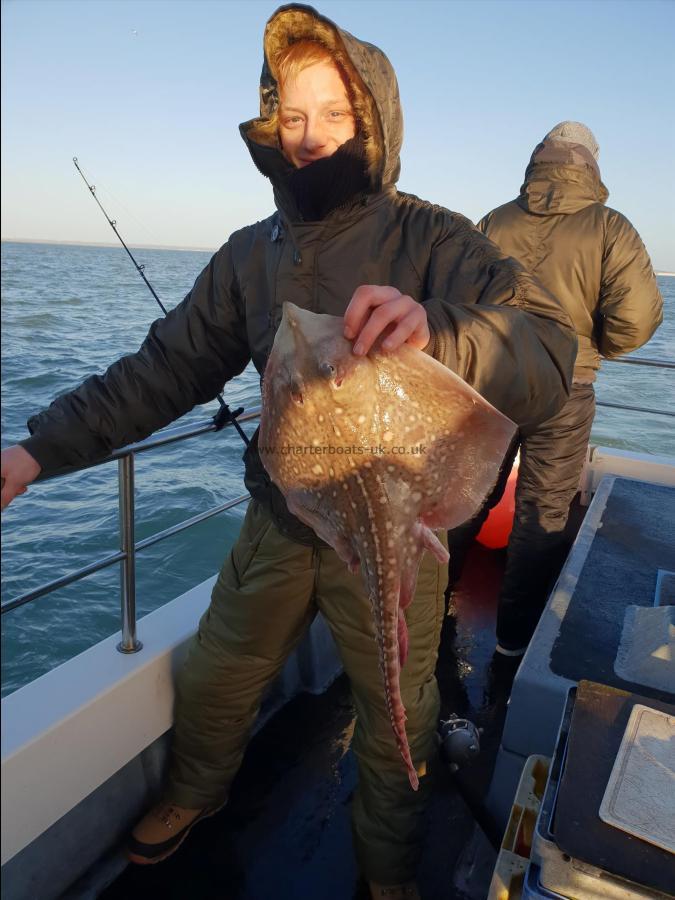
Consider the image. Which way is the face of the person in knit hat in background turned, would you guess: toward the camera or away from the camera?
away from the camera

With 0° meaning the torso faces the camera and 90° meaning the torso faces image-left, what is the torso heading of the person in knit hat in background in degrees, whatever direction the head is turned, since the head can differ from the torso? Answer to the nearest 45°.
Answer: approximately 180°
